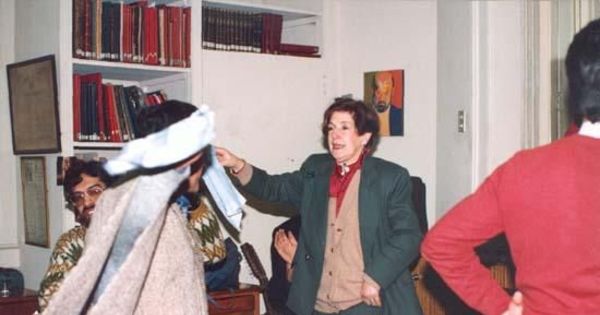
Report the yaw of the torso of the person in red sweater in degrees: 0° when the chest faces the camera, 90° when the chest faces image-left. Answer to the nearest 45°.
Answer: approximately 180°

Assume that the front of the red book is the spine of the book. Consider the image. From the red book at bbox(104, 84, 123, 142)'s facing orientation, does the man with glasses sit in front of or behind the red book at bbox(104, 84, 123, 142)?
in front

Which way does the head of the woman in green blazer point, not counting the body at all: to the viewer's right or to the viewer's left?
to the viewer's left

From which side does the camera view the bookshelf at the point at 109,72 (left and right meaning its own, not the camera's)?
front

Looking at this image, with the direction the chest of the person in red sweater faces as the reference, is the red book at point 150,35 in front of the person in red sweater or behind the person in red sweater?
in front

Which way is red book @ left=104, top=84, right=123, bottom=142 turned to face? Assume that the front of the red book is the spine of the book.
toward the camera

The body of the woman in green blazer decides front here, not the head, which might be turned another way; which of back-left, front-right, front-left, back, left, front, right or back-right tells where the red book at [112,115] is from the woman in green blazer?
right

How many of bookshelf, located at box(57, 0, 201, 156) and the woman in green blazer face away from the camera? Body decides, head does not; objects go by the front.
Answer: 0

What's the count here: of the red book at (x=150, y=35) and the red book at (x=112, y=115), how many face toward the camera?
2

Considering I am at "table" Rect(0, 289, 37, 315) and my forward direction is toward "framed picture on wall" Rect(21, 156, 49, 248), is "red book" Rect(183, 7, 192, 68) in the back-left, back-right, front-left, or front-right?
front-right

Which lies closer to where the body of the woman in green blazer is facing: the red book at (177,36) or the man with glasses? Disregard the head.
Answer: the man with glasses

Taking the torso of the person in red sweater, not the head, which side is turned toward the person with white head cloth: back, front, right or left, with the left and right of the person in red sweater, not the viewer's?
left

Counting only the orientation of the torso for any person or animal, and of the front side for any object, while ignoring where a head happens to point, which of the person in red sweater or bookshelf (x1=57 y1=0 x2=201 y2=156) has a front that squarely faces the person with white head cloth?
the bookshelf

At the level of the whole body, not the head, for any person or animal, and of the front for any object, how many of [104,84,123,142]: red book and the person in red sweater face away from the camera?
1
